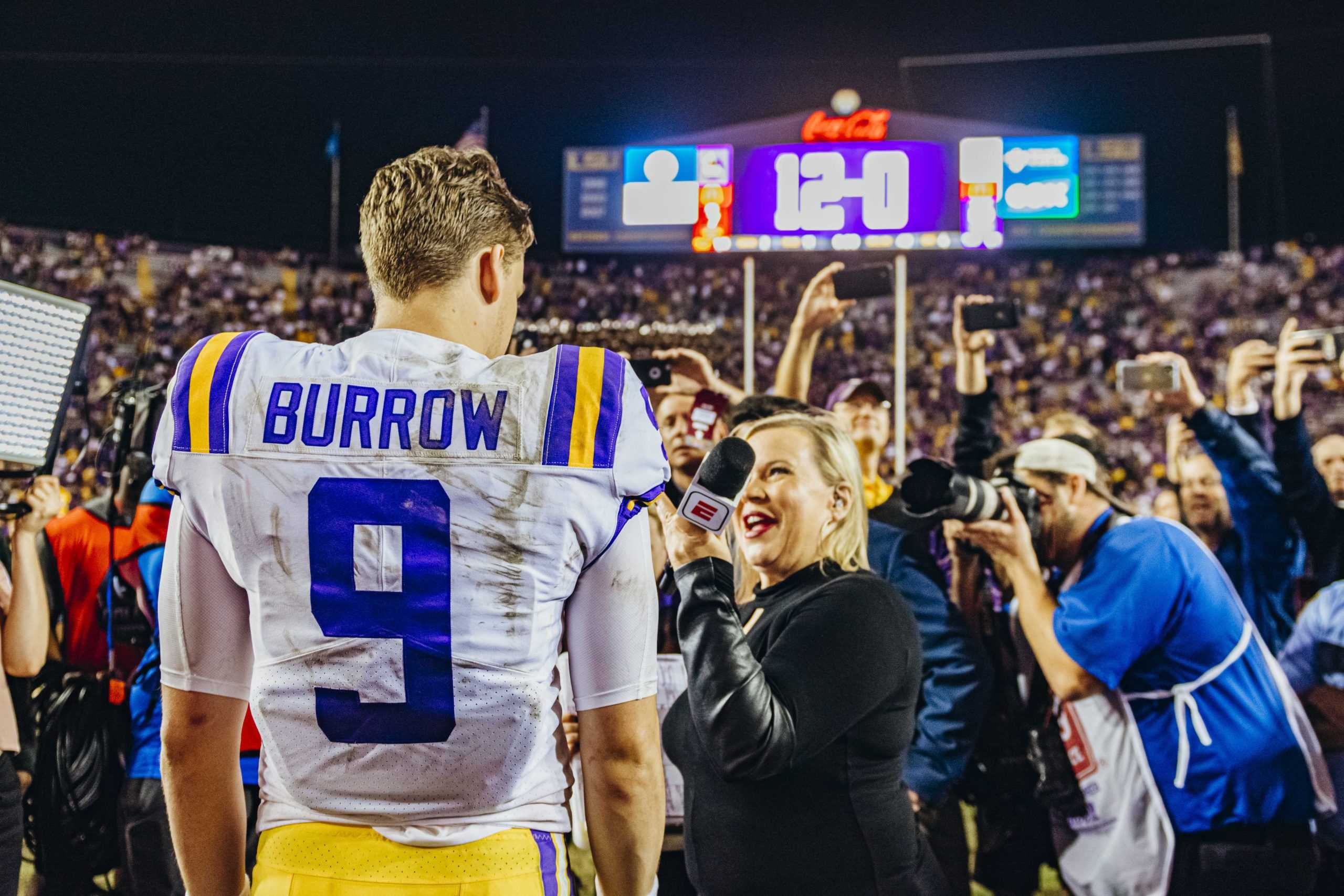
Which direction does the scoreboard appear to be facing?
toward the camera

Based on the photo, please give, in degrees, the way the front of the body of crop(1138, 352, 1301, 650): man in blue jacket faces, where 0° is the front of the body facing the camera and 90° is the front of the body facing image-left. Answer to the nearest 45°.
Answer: approximately 45°

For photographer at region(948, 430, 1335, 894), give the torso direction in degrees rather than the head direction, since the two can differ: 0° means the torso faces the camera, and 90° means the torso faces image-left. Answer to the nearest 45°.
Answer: approximately 90°

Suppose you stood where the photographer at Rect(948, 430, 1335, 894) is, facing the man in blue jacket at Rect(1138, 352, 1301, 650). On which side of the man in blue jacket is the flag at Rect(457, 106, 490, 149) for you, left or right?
left

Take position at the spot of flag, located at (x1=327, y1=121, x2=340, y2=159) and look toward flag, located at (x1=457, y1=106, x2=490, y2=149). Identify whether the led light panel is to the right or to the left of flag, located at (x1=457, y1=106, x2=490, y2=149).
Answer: right

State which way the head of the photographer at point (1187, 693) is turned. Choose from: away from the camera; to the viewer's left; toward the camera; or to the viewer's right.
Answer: to the viewer's left

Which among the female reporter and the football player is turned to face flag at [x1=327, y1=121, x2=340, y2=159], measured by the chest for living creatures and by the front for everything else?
the football player

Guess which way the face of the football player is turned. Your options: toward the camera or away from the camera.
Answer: away from the camera

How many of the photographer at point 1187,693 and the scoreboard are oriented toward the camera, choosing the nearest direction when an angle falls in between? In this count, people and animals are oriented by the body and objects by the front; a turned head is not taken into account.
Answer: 1

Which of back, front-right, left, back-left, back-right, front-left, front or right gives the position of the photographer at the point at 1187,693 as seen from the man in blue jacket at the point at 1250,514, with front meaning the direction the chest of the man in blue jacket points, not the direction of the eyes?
front-left

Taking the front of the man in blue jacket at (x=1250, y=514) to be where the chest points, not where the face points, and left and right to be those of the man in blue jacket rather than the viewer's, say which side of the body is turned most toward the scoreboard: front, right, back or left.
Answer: right

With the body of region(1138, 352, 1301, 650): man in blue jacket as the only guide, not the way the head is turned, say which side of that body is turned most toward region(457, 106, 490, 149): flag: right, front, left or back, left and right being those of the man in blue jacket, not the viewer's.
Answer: right

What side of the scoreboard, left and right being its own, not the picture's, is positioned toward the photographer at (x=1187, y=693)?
front

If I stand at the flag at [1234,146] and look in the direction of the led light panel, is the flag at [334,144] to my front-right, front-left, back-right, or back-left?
front-right

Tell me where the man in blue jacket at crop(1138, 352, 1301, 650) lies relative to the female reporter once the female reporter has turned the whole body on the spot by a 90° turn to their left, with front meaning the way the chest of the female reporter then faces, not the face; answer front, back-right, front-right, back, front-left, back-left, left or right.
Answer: left

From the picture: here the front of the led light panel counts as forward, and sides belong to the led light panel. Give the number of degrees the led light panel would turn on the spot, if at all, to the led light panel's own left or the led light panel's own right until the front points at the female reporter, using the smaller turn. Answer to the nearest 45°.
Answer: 0° — it already faces them

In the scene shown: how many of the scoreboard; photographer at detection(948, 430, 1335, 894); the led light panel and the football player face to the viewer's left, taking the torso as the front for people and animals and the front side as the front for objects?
1
